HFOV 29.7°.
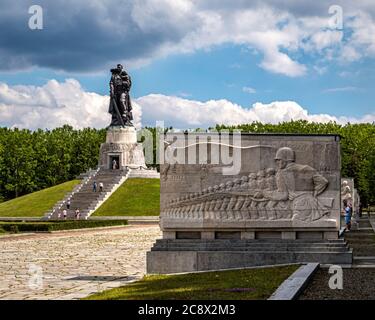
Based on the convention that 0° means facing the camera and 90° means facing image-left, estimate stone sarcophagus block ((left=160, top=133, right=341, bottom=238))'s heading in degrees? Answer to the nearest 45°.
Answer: approximately 0°
